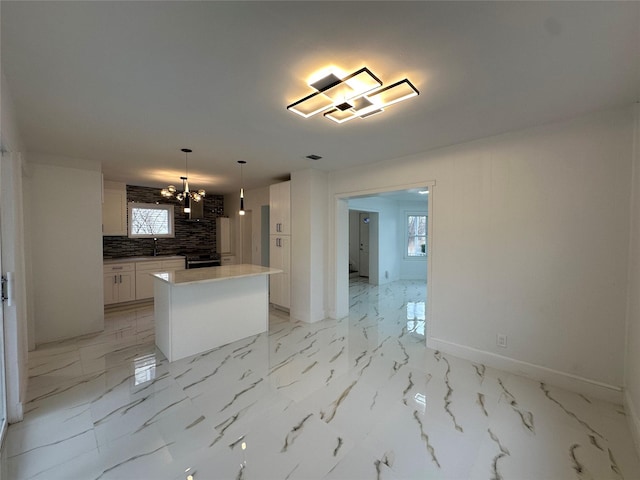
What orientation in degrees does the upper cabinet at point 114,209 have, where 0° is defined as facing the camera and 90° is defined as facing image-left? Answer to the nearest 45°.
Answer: approximately 0°

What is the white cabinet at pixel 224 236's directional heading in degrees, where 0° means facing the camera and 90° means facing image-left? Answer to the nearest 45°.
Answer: approximately 315°

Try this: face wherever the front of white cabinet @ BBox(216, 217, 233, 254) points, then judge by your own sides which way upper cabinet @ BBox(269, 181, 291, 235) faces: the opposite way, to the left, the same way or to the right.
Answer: to the right

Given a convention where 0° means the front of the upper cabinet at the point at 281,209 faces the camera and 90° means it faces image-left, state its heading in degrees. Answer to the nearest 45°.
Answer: approximately 45°

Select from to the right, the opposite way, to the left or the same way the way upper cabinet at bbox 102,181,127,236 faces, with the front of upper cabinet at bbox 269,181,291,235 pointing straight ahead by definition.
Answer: to the left

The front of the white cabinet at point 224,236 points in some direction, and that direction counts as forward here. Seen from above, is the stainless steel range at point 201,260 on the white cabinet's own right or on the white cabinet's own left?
on the white cabinet's own right

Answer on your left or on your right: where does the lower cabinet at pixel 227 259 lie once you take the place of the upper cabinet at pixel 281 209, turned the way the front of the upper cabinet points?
on your right

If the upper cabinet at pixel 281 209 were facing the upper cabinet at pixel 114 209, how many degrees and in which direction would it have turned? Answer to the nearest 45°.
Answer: approximately 45° to its right

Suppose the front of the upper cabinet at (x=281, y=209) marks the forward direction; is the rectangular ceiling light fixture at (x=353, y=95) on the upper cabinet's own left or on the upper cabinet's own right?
on the upper cabinet's own left

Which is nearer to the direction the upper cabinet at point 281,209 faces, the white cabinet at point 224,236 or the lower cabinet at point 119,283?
the lower cabinet
